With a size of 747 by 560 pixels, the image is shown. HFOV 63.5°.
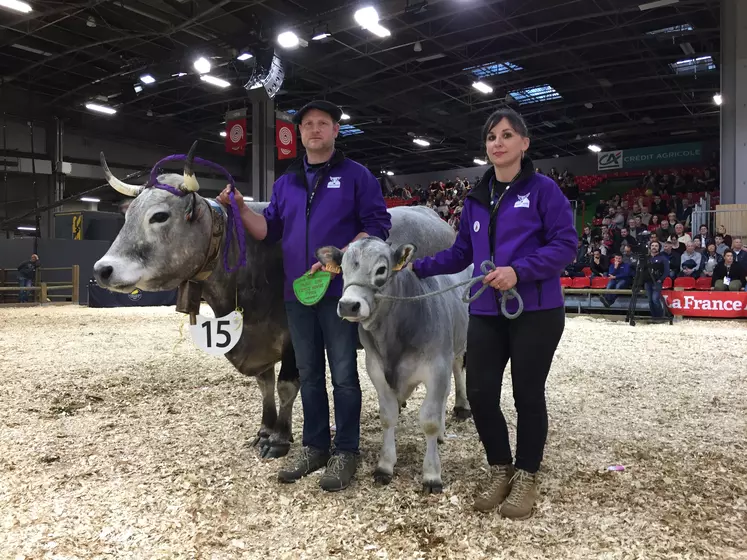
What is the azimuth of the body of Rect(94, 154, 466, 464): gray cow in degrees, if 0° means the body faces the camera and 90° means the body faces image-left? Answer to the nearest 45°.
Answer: approximately 45°

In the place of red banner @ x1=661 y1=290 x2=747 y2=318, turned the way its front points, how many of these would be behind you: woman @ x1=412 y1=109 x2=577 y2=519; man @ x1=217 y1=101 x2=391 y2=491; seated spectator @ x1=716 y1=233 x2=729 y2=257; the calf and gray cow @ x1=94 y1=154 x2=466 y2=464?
1

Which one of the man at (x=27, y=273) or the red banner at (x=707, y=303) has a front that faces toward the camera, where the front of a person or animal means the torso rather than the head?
the red banner

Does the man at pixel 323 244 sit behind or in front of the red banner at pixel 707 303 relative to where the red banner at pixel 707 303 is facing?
in front

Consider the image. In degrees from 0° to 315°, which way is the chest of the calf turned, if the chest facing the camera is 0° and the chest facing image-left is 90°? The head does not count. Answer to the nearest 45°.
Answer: approximately 45°

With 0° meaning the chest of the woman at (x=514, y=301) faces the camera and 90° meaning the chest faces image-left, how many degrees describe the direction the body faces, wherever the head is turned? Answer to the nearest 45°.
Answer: approximately 45°

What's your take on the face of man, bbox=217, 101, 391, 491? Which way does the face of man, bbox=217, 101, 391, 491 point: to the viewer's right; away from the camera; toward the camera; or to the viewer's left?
toward the camera

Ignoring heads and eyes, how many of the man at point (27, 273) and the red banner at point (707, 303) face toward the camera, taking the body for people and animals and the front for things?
1

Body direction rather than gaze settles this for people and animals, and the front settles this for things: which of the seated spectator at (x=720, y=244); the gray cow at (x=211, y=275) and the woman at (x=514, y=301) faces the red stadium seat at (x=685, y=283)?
the seated spectator

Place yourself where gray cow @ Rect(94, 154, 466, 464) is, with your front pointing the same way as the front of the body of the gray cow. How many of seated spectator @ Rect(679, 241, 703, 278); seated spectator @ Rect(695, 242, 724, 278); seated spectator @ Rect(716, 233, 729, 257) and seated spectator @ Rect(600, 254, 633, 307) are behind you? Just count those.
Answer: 4

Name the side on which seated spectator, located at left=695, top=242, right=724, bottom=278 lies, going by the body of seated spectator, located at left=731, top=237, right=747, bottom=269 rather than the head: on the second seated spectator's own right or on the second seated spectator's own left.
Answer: on the second seated spectator's own right

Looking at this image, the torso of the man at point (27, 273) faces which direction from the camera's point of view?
to the viewer's right

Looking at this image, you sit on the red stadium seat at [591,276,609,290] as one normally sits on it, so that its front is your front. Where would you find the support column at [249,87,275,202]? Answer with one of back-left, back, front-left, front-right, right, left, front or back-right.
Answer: right

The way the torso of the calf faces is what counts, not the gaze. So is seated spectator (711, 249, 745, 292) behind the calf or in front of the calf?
behind

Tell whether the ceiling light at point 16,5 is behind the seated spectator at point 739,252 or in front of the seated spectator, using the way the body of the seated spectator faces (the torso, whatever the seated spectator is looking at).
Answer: in front

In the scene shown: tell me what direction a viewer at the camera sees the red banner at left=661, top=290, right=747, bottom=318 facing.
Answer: facing the viewer

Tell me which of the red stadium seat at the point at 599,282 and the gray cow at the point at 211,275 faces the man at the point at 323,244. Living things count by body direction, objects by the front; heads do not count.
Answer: the red stadium seat

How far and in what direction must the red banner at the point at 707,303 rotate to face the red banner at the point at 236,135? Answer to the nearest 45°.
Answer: approximately 90° to its right

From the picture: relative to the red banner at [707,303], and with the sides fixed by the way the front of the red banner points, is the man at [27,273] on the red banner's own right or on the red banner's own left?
on the red banner's own right

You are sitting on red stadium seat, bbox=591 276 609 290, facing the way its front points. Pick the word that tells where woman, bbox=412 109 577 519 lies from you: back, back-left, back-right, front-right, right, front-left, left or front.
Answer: front
